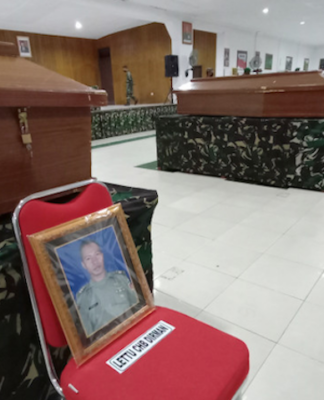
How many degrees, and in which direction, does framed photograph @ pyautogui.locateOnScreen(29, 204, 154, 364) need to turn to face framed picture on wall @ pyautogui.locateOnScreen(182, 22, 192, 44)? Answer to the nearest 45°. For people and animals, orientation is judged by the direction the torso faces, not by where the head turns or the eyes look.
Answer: approximately 135° to its left

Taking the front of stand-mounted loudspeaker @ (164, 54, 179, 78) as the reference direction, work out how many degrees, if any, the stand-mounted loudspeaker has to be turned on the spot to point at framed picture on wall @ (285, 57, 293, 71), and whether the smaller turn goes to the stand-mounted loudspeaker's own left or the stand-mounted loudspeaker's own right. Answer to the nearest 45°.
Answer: approximately 135° to the stand-mounted loudspeaker's own left

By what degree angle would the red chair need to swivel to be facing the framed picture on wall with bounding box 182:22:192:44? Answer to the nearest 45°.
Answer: approximately 135° to its left

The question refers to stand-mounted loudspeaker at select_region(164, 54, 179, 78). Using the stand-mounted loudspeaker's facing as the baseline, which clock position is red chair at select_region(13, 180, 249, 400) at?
The red chair is roughly at 12 o'clock from the stand-mounted loudspeaker.

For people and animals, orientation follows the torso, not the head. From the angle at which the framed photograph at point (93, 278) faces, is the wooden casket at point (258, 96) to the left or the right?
on its left

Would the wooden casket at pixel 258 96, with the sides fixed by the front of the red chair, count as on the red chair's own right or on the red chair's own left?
on the red chair's own left

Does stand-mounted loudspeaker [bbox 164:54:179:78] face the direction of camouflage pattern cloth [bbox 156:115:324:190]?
yes

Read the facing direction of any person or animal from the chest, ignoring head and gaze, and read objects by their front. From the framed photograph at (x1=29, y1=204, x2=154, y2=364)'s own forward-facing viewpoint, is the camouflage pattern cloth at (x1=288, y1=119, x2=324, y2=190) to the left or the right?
on its left

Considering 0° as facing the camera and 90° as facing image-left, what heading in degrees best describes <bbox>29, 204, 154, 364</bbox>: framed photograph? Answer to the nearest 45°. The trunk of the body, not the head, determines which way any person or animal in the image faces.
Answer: approximately 315°

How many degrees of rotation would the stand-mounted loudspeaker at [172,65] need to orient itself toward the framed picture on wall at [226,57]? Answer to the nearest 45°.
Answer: approximately 135° to its left

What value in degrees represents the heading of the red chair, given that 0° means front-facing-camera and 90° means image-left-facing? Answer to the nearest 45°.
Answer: approximately 315°
